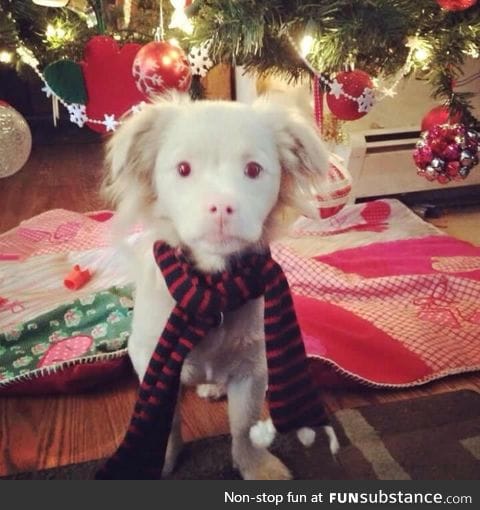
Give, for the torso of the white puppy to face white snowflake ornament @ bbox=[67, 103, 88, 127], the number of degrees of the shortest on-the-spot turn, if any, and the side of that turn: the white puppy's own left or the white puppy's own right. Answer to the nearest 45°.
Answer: approximately 135° to the white puppy's own right

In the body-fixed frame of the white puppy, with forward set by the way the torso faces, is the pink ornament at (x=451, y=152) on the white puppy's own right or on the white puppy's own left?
on the white puppy's own left

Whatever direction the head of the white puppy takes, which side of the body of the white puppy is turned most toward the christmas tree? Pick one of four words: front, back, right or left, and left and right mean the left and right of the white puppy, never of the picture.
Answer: back

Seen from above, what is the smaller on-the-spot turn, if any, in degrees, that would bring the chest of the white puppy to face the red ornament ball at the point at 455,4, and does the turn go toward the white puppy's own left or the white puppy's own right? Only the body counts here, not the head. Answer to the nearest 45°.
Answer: approximately 135° to the white puppy's own left

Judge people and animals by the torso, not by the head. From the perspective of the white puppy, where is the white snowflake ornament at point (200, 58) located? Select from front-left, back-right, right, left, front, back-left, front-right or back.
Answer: back

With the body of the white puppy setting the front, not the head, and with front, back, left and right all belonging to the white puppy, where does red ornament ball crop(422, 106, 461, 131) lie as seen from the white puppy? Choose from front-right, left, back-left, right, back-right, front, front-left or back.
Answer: back-left

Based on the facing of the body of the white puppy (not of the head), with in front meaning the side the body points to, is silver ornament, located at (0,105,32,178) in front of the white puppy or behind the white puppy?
behind

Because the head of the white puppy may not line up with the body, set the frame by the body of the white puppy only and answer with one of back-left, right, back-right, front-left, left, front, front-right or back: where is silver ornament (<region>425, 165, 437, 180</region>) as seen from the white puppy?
back-left

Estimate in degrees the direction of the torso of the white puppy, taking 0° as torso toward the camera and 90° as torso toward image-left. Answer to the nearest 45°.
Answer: approximately 0°
